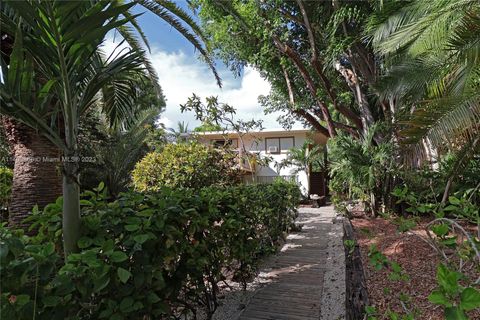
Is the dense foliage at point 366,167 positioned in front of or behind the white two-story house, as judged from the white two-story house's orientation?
in front

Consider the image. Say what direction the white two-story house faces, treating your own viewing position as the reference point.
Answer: facing the viewer

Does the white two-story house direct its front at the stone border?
yes

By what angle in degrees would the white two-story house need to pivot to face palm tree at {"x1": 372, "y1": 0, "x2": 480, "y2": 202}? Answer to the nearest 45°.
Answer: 0° — it already faces it

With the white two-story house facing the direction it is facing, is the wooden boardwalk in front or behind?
in front

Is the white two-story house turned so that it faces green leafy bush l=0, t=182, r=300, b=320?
yes

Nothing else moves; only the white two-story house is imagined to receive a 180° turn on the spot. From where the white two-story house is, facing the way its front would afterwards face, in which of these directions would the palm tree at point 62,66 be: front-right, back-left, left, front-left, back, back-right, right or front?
back
